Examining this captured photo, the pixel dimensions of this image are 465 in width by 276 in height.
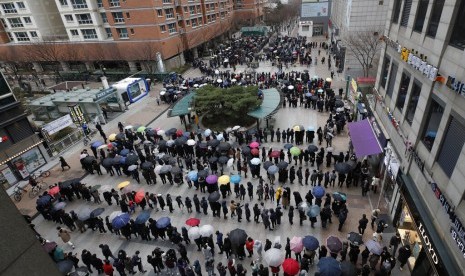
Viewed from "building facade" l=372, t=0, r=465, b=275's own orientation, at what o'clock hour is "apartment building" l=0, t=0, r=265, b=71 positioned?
The apartment building is roughly at 2 o'clock from the building facade.

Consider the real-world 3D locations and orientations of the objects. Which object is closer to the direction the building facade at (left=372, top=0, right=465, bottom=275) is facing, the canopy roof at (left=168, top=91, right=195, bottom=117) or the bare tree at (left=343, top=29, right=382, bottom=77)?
the canopy roof

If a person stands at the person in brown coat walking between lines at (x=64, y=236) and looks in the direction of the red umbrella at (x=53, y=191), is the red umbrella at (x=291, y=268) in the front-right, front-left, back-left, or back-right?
back-right

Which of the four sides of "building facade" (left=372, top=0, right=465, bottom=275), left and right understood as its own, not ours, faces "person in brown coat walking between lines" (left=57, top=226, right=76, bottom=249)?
front

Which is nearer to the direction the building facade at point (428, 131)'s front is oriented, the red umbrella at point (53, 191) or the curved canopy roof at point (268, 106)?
the red umbrella

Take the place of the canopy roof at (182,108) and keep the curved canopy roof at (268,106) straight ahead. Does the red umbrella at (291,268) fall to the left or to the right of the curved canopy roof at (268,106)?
right

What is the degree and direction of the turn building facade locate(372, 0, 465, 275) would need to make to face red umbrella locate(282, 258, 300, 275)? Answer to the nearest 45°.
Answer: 0° — it already faces it

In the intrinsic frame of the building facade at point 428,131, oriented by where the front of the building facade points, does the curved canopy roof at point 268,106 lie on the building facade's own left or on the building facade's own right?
on the building facade's own right

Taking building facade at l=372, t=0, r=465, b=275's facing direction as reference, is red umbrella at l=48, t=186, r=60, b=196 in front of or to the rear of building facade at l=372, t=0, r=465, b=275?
in front

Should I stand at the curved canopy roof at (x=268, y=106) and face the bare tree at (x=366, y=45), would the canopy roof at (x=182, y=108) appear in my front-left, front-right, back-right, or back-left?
back-left

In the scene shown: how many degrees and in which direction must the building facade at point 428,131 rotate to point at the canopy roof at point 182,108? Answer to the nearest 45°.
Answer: approximately 45° to its right

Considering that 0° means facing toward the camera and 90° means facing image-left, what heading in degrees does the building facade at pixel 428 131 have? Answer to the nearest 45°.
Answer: approximately 45°
